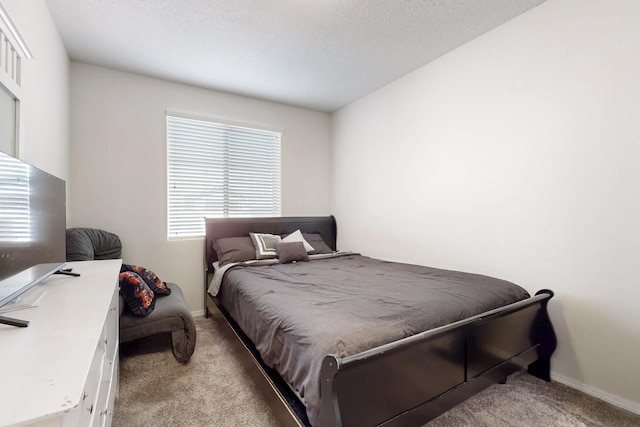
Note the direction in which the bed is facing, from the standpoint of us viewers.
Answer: facing the viewer and to the right of the viewer

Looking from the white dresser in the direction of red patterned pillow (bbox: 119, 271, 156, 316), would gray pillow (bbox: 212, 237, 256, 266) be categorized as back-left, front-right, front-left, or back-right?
front-right

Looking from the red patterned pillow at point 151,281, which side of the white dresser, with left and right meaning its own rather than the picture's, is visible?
left

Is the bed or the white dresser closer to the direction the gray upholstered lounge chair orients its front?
the bed

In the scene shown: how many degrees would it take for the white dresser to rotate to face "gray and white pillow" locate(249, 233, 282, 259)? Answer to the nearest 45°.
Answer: approximately 45° to its left

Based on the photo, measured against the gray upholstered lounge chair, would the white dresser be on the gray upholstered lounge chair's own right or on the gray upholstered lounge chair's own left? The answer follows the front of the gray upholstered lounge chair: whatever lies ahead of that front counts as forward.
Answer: on the gray upholstered lounge chair's own right

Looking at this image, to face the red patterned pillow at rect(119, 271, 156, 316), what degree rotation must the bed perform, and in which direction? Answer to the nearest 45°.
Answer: approximately 135° to its right

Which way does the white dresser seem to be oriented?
to the viewer's right

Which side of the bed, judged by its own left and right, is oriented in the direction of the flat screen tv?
right

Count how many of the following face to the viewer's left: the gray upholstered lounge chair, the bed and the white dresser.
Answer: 0

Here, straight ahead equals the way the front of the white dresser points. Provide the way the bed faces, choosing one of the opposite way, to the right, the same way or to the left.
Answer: to the right
